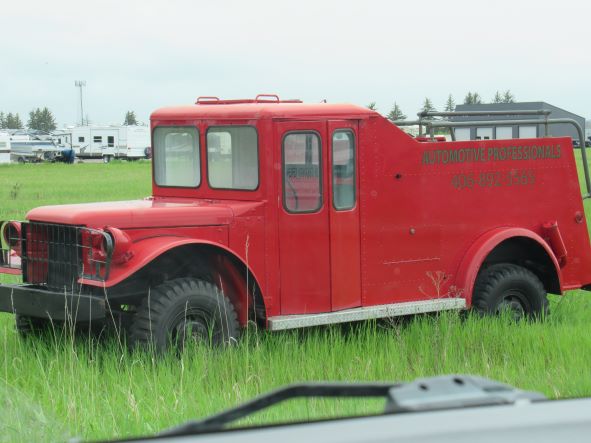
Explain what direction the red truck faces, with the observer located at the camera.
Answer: facing the viewer and to the left of the viewer
